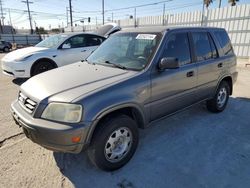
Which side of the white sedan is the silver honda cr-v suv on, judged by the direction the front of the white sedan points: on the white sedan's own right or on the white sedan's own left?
on the white sedan's own left

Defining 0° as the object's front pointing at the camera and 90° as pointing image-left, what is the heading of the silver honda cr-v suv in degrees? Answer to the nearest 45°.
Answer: approximately 45°

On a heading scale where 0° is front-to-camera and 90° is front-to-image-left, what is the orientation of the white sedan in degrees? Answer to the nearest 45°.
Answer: approximately 45°

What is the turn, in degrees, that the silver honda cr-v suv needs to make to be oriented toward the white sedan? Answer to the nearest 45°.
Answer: approximately 90° to its right

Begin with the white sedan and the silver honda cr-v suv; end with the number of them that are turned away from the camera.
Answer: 0
